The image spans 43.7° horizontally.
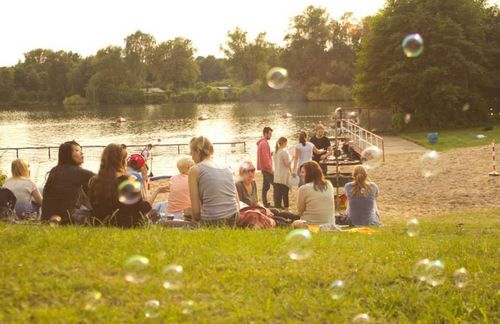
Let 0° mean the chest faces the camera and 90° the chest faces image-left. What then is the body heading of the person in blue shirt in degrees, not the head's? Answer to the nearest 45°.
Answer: approximately 180°

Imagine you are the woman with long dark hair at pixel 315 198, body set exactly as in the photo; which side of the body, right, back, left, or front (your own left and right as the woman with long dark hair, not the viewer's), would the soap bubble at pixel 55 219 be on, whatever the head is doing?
left

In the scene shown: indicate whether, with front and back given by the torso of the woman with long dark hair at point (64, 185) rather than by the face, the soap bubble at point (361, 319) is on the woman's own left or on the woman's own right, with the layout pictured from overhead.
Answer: on the woman's own right

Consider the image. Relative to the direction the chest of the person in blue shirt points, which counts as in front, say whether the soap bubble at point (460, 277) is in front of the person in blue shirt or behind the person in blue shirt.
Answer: behind

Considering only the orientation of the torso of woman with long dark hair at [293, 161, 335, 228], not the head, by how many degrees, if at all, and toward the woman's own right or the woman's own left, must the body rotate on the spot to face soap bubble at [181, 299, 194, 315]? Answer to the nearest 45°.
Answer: approximately 135° to the woman's own left

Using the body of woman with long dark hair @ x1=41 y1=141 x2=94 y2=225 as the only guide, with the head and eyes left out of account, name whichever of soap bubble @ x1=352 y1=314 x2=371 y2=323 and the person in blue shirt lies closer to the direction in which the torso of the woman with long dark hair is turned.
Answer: the person in blue shirt

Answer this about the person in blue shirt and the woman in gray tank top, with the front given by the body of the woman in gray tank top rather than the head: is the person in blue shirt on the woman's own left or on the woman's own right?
on the woman's own right

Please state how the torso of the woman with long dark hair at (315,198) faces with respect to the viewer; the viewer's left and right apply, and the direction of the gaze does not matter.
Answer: facing away from the viewer and to the left of the viewer

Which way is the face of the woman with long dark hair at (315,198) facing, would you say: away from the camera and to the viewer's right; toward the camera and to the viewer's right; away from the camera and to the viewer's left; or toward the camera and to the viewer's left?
away from the camera and to the viewer's left

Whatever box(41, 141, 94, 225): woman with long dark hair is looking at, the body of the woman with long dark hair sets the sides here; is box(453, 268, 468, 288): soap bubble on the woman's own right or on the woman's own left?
on the woman's own right

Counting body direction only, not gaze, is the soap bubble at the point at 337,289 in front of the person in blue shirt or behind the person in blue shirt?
behind

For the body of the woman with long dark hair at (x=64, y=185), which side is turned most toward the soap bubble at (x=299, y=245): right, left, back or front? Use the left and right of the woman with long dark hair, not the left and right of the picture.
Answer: right

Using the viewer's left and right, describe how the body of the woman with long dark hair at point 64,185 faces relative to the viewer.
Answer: facing away from the viewer and to the right of the viewer

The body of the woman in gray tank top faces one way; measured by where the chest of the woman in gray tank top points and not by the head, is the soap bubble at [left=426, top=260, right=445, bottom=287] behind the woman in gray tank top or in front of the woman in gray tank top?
behind

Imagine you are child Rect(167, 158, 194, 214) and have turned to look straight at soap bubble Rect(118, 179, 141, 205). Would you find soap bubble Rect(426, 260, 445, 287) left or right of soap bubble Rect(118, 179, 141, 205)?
left

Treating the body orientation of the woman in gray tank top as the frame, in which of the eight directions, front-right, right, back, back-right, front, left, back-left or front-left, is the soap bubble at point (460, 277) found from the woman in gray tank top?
back
